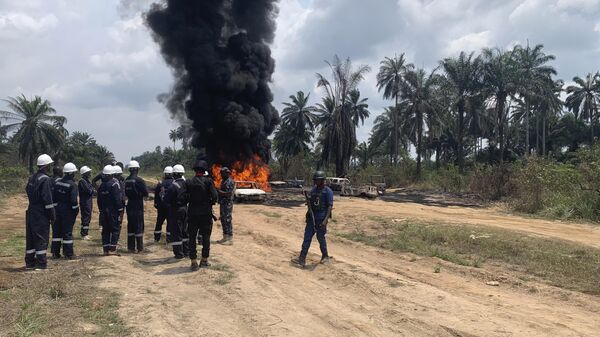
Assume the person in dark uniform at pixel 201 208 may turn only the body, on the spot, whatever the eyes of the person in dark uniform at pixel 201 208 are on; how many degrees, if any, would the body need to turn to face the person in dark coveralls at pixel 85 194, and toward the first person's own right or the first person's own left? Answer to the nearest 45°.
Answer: approximately 45° to the first person's own left

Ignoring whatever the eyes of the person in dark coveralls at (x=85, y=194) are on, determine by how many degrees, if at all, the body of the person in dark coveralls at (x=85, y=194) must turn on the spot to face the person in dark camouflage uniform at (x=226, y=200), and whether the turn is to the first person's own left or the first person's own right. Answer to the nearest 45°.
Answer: approximately 45° to the first person's own right

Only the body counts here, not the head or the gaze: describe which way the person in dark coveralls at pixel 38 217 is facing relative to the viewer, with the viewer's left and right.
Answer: facing away from the viewer and to the right of the viewer

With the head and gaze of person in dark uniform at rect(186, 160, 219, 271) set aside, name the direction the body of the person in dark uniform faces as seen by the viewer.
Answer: away from the camera

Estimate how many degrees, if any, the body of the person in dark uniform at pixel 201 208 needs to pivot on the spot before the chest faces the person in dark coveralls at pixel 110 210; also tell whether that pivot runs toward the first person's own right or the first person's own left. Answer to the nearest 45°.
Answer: approximately 45° to the first person's own left

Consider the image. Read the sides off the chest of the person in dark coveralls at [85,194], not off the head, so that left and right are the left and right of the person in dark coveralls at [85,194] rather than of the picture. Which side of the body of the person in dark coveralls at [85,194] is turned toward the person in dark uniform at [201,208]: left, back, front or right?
right

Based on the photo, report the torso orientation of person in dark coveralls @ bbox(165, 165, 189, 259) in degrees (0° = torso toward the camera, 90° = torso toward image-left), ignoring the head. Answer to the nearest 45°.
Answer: approximately 135°
